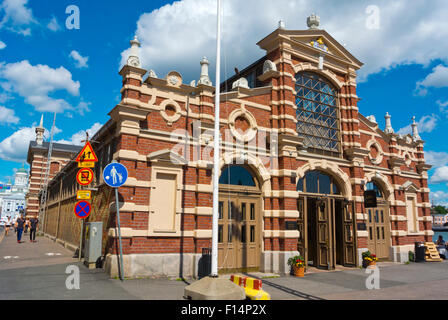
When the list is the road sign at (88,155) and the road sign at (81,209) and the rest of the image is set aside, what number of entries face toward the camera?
2

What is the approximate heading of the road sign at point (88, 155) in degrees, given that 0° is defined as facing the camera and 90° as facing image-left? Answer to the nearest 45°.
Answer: approximately 0°

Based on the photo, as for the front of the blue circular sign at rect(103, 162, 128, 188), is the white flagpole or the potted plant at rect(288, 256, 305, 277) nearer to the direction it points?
the white flagpole

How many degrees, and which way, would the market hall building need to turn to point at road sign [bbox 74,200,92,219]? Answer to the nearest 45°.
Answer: approximately 135° to its right

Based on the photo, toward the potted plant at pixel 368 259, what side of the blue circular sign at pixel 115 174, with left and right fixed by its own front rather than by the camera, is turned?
left

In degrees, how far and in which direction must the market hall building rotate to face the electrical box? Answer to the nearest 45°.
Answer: approximately 45° to its right

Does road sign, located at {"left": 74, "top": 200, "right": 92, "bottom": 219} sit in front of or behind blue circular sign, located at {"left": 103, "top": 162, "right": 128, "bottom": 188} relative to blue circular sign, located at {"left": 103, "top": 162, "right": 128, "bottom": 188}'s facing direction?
behind

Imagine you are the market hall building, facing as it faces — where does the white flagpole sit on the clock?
The white flagpole is roughly at 2 o'clock from the market hall building.

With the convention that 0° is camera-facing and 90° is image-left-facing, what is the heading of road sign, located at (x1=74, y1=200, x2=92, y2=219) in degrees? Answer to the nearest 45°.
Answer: approximately 0°

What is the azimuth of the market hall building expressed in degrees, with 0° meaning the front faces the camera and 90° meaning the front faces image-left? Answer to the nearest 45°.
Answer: approximately 315°
